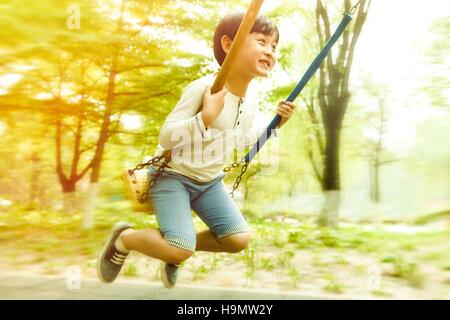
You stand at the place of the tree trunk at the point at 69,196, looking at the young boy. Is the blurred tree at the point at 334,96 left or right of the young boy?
left

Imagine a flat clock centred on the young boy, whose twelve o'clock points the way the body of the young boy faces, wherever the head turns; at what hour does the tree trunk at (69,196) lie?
The tree trunk is roughly at 7 o'clock from the young boy.

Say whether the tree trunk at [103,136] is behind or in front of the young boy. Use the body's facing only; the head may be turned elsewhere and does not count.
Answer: behind

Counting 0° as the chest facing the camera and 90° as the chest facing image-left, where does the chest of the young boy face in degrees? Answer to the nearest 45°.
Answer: approximately 315°

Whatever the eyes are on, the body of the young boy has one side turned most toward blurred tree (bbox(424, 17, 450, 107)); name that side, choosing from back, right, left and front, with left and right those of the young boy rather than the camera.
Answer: left

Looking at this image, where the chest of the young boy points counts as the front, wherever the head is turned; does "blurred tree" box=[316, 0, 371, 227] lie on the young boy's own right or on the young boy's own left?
on the young boy's own left
